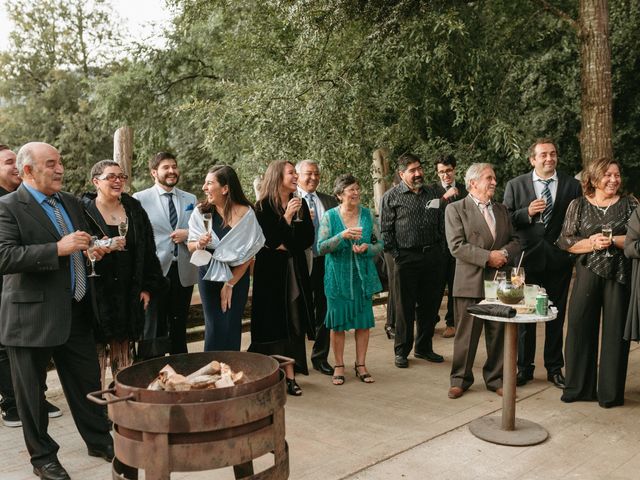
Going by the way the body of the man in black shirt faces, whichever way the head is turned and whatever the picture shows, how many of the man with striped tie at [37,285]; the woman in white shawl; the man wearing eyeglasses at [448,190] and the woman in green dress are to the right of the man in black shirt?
3

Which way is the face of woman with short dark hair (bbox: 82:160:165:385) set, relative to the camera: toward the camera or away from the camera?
toward the camera

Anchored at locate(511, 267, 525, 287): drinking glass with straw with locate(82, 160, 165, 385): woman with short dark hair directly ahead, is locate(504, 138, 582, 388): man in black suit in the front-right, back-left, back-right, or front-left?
back-right

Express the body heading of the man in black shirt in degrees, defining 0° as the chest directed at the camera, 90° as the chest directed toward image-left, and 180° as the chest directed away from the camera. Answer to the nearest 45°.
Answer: approximately 315°

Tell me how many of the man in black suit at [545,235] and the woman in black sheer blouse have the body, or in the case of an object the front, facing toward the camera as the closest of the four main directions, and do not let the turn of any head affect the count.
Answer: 2

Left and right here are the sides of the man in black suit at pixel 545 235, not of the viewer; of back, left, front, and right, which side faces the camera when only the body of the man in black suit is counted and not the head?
front

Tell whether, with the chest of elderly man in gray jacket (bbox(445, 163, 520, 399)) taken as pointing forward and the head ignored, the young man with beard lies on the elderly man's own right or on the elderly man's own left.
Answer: on the elderly man's own right

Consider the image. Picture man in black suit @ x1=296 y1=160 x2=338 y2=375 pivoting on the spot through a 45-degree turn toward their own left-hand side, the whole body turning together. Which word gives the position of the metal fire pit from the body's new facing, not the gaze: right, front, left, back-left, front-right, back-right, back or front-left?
right

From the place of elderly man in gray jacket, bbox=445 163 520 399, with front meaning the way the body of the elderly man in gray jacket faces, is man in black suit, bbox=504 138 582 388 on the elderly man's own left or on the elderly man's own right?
on the elderly man's own left

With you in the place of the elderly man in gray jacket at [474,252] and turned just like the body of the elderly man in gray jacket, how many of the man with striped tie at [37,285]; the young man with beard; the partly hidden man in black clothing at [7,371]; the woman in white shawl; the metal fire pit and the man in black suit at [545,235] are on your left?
1

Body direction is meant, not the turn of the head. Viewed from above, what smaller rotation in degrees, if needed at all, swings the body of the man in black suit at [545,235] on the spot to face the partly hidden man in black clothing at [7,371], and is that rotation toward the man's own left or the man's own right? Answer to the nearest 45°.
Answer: approximately 45° to the man's own right

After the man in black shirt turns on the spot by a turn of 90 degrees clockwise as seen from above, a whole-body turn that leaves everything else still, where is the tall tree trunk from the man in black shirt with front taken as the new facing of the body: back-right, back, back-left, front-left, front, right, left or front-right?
back

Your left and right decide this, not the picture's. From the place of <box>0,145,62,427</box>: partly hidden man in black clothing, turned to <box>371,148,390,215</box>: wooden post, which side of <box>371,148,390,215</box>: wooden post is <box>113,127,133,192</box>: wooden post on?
left

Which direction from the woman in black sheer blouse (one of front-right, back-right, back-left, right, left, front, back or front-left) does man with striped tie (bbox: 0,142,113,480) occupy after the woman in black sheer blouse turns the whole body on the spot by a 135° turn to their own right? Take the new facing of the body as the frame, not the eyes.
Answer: left
